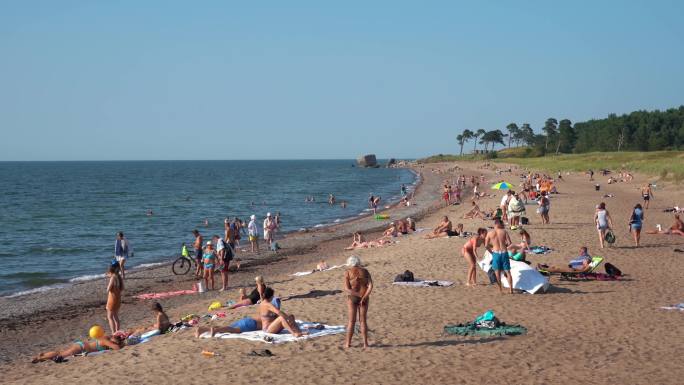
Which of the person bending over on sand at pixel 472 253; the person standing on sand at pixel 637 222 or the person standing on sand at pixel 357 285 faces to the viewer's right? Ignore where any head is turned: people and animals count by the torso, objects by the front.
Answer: the person bending over on sand at pixel 472 253

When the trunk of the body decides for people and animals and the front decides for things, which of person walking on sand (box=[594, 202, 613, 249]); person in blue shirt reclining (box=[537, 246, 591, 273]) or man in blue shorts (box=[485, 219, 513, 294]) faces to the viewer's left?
the person in blue shirt reclining

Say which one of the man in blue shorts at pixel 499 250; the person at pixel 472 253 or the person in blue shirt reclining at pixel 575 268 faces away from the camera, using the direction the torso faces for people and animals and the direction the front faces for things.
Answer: the man in blue shorts

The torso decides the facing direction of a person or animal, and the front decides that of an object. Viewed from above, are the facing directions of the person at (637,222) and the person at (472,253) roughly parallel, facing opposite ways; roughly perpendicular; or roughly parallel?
roughly perpendicular

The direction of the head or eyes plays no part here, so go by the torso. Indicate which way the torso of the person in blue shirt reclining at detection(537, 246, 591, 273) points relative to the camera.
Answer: to the viewer's left
